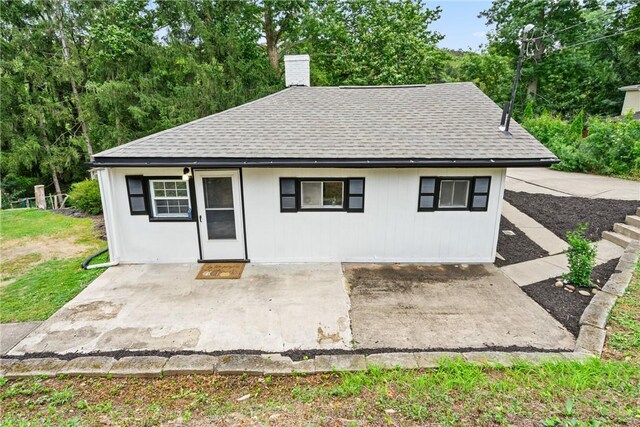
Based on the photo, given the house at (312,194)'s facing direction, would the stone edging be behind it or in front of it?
in front

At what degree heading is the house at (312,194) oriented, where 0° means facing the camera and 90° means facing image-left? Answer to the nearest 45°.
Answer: approximately 0°

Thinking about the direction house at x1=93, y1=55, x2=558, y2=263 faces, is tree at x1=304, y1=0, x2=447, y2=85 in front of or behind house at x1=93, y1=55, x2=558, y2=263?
behind

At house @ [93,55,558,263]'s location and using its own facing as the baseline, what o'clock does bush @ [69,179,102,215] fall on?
The bush is roughly at 4 o'clock from the house.

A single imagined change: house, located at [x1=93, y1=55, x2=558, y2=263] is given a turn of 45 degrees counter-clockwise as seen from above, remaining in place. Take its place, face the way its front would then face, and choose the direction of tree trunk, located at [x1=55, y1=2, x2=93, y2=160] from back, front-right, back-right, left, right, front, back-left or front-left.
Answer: back

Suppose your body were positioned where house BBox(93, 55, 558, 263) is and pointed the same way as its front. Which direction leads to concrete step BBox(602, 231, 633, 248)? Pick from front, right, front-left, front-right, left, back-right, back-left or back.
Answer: left

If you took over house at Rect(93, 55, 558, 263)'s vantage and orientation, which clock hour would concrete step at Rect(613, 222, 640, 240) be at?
The concrete step is roughly at 9 o'clock from the house.

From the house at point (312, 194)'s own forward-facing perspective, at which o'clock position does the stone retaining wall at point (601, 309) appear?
The stone retaining wall is roughly at 10 o'clock from the house.

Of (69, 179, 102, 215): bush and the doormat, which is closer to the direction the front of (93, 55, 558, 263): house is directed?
the doormat
